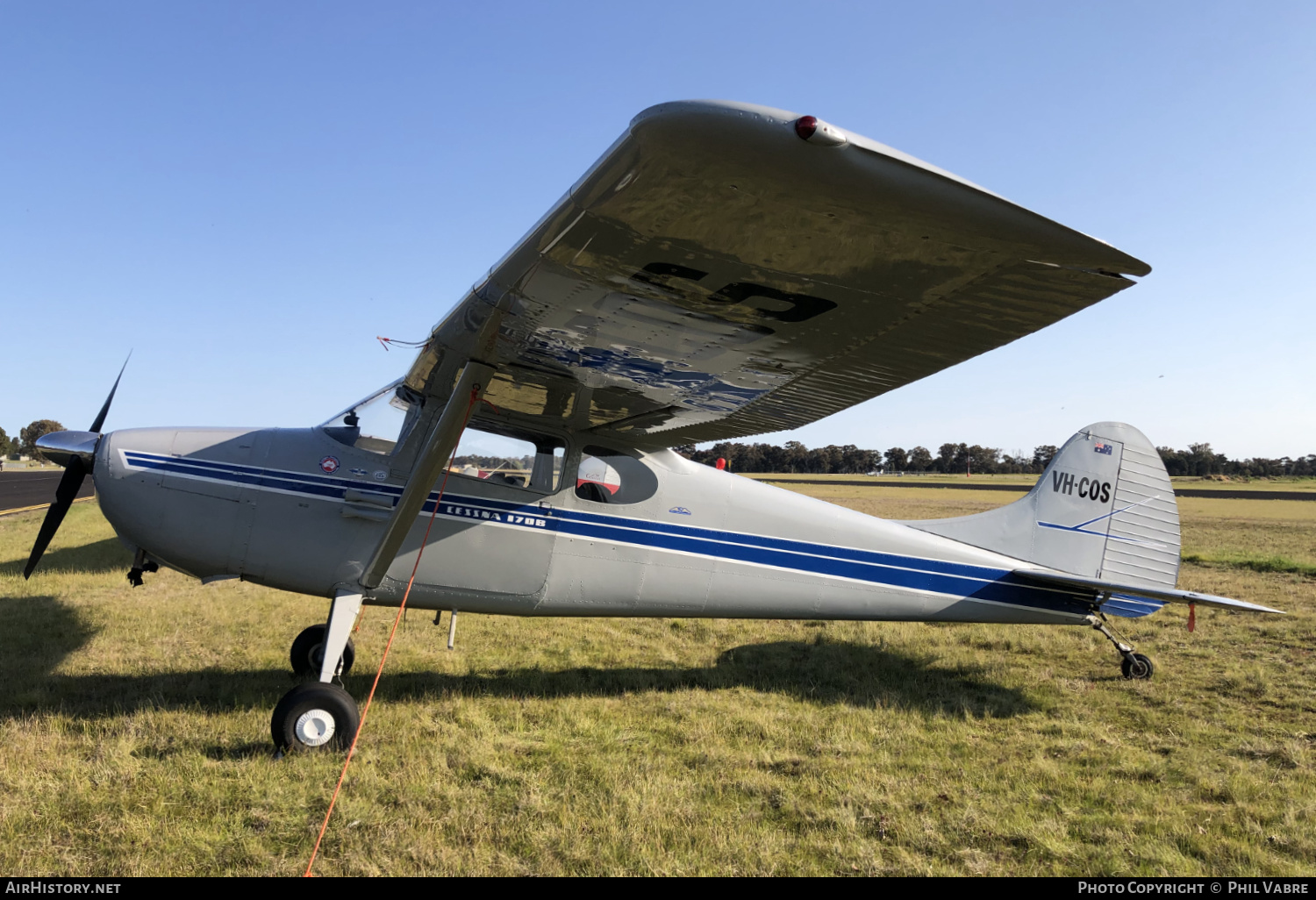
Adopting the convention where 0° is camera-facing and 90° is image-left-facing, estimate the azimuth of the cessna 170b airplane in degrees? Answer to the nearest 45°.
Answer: approximately 90°
